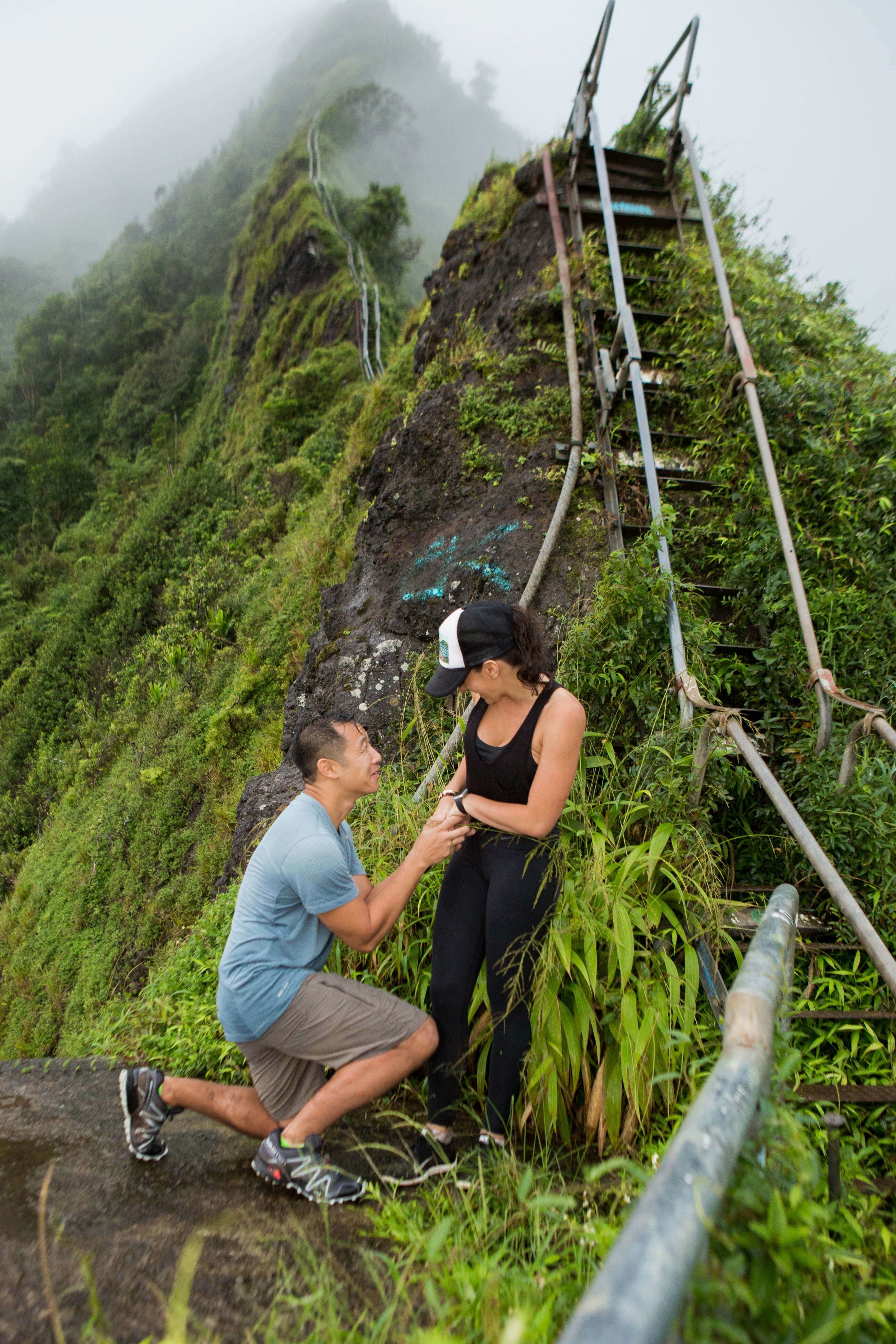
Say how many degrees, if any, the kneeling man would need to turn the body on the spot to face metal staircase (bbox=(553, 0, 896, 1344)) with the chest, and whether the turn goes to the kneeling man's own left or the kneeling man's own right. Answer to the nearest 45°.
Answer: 0° — they already face it

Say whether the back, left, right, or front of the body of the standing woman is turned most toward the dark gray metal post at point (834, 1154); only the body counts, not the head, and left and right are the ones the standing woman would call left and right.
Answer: left

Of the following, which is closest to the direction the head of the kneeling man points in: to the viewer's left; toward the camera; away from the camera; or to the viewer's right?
to the viewer's right

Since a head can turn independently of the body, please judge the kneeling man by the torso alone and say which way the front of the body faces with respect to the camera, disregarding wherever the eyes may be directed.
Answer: to the viewer's right

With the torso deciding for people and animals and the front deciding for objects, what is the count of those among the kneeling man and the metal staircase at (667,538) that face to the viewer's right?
1

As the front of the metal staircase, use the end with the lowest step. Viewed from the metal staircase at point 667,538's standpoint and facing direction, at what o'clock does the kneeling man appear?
The kneeling man is roughly at 1 o'clock from the metal staircase.

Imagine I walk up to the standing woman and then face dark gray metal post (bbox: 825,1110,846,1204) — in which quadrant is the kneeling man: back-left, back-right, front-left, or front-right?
back-right

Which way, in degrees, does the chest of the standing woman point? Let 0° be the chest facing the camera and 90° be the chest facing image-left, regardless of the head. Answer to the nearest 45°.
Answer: approximately 45°
